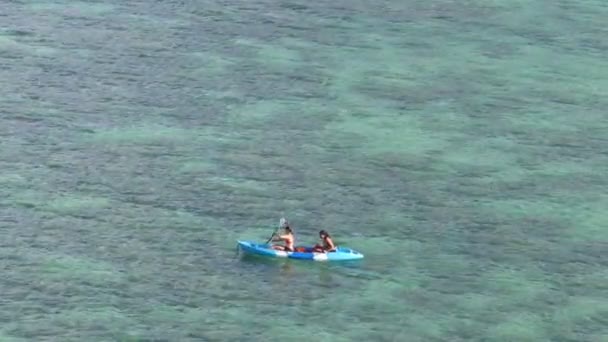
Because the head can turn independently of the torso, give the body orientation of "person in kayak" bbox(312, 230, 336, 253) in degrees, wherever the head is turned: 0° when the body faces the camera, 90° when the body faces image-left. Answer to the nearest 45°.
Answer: approximately 90°

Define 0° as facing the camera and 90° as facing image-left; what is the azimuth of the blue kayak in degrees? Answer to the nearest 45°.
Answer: approximately 90°
